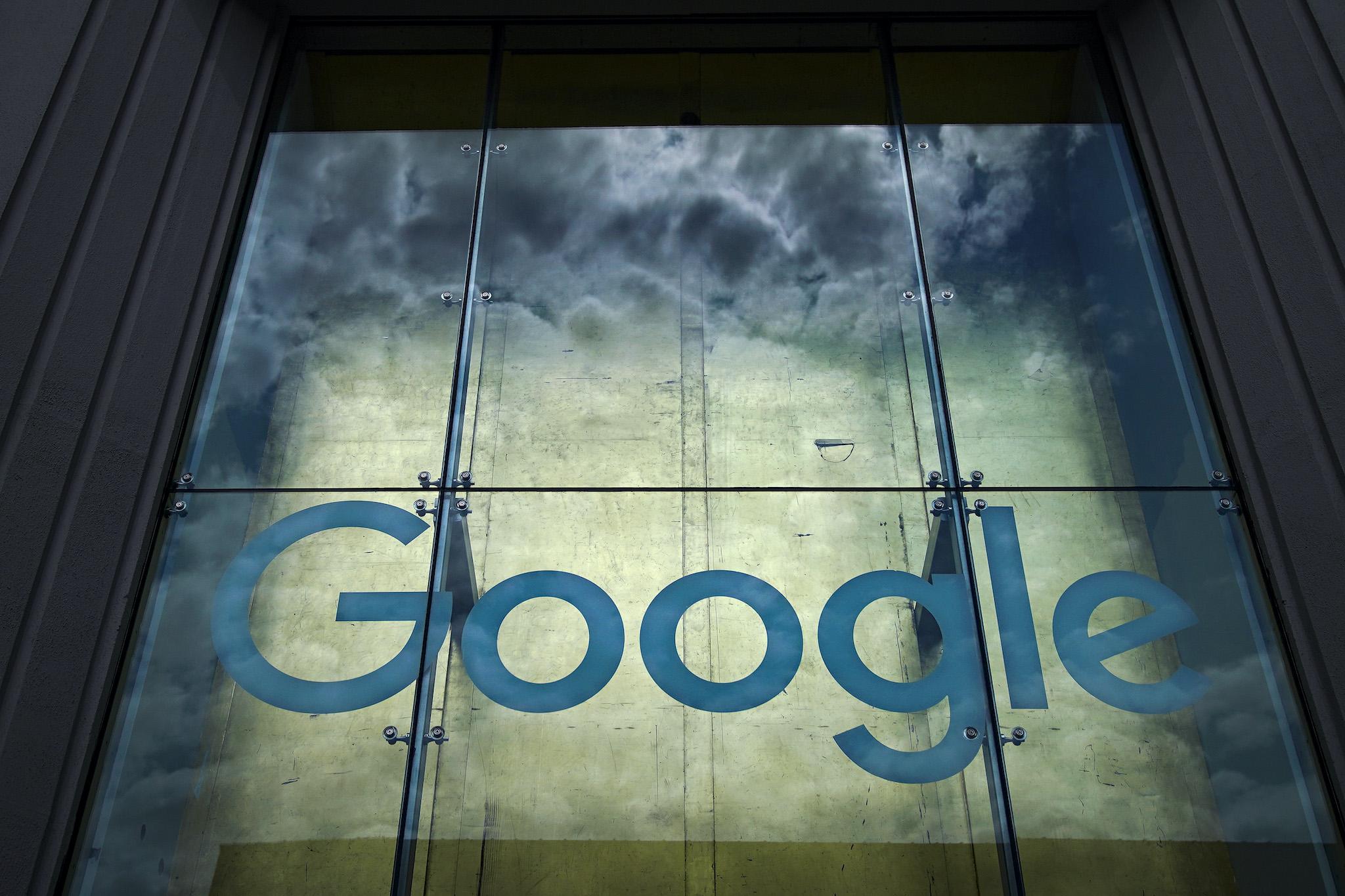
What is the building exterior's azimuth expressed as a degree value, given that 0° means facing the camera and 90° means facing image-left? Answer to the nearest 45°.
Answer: approximately 0°
